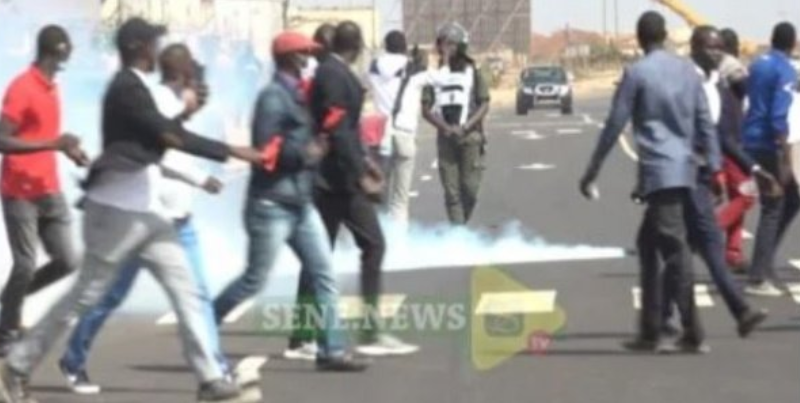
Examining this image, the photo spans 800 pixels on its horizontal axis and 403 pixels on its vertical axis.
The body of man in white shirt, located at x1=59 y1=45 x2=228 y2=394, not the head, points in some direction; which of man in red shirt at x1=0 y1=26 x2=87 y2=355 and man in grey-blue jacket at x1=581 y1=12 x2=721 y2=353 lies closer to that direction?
the man in grey-blue jacket

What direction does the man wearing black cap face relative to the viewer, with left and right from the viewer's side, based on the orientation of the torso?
facing to the right of the viewer

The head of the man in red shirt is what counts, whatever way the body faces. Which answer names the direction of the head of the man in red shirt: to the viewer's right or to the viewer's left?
to the viewer's right
